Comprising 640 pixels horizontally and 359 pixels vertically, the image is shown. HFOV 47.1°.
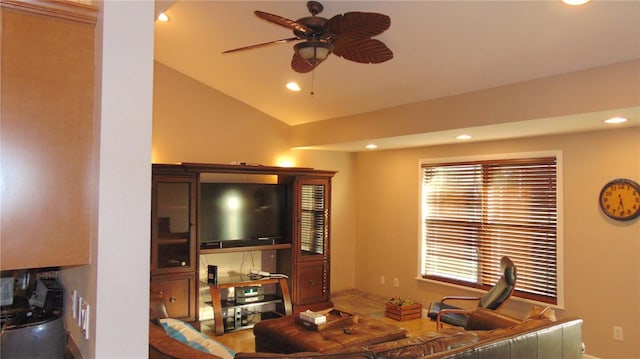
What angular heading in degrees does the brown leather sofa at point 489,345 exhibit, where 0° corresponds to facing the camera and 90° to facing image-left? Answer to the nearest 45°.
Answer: approximately 135°

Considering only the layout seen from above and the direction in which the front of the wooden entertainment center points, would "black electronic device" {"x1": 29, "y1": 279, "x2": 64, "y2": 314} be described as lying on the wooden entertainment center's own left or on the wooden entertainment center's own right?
on the wooden entertainment center's own right

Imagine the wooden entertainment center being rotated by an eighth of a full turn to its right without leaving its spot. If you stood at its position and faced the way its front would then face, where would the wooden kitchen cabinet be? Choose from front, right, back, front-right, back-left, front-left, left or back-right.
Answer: front

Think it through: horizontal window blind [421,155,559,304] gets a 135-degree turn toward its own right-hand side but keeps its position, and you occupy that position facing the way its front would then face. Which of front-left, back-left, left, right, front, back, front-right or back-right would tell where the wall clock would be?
back-right

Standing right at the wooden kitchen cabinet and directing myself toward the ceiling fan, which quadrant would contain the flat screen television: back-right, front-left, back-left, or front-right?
front-left

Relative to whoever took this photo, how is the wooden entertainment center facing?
facing the viewer and to the right of the viewer

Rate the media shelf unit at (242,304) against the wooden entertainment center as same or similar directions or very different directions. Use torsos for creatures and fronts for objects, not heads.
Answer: same or similar directions

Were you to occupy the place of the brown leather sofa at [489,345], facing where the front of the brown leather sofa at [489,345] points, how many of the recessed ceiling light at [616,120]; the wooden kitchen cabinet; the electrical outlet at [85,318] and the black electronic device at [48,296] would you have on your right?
1

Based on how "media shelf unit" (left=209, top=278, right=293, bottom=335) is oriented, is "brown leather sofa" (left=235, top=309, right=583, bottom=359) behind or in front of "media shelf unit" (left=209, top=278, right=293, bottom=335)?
in front

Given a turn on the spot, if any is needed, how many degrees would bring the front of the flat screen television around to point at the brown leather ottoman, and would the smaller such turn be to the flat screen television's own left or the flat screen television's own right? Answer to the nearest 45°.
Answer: approximately 45° to the flat screen television's own right

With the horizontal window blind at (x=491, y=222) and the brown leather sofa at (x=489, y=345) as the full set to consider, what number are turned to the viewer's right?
0

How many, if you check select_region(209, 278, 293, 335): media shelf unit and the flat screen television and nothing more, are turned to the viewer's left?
0
